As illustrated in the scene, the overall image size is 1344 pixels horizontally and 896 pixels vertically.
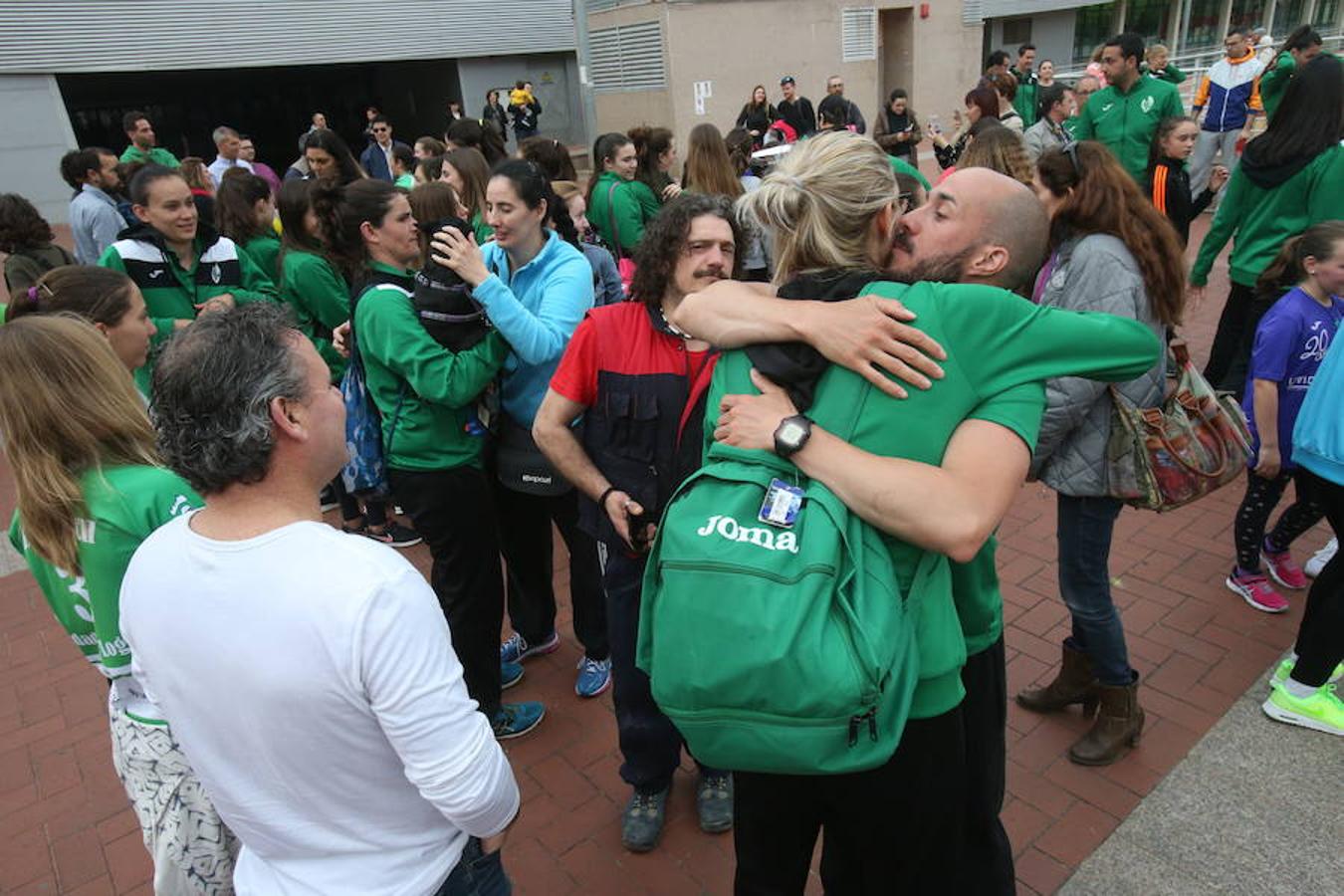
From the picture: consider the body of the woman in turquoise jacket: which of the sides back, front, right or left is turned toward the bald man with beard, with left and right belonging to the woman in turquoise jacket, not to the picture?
left

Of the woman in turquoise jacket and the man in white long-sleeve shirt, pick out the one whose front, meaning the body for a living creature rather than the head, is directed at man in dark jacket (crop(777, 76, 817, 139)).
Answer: the man in white long-sleeve shirt

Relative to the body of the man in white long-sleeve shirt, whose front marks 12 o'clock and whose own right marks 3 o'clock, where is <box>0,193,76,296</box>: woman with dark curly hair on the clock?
The woman with dark curly hair is roughly at 10 o'clock from the man in white long-sleeve shirt.

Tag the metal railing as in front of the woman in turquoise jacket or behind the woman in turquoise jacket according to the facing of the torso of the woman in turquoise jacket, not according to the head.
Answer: behind

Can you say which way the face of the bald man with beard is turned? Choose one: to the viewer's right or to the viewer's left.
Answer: to the viewer's left

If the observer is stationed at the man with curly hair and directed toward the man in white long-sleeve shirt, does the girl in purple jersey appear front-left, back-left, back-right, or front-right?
back-left

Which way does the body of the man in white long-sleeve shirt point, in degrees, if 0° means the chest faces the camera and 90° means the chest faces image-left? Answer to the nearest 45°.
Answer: approximately 225°

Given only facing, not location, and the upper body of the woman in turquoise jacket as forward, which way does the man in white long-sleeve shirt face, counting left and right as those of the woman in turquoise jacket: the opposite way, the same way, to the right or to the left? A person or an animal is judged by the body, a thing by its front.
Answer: the opposite way

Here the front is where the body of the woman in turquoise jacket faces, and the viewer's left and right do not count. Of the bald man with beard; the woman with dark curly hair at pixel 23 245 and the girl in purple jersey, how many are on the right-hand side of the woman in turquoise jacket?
1

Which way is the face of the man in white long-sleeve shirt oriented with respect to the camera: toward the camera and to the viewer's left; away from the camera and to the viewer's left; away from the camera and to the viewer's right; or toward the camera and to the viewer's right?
away from the camera and to the viewer's right

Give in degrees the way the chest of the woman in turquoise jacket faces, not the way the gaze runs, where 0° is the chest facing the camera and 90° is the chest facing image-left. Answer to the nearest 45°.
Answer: approximately 45°

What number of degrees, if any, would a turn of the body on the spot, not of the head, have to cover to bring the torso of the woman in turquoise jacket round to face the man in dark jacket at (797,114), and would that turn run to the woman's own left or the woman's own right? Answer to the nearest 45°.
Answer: approximately 180°
